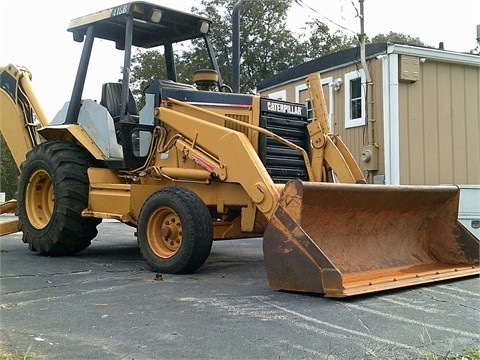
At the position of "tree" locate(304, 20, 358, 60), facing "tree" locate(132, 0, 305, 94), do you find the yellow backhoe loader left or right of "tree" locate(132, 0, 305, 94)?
left

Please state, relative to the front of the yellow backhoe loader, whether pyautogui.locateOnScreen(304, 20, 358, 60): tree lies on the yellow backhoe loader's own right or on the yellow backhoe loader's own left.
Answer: on the yellow backhoe loader's own left

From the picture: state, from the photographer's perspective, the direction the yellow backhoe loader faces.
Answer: facing the viewer and to the right of the viewer

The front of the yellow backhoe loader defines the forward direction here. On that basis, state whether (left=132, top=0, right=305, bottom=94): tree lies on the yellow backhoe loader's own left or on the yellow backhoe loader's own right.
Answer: on the yellow backhoe loader's own left
